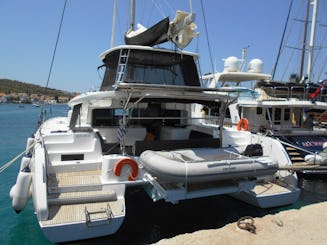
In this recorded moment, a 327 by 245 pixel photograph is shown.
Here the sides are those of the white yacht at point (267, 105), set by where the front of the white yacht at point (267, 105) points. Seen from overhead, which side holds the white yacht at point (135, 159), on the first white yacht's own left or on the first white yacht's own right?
on the first white yacht's own left

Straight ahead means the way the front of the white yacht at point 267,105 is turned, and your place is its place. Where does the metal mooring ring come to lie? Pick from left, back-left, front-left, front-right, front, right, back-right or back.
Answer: back-left

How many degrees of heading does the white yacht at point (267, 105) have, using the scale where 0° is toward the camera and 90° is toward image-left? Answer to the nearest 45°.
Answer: approximately 135°
